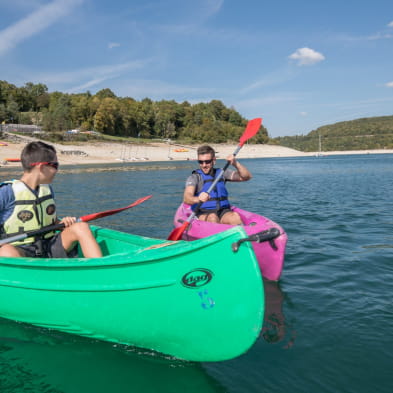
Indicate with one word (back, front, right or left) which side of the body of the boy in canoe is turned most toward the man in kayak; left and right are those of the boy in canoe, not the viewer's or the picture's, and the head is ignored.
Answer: left

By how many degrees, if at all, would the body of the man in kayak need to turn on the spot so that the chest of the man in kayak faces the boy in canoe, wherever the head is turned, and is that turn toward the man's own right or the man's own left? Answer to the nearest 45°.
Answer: approximately 45° to the man's own right

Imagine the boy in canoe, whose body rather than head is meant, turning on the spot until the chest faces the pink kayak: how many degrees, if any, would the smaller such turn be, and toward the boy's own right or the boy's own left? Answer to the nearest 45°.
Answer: approximately 45° to the boy's own left

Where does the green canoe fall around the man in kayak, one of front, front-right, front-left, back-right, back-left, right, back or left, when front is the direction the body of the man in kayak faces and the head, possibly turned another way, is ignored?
front

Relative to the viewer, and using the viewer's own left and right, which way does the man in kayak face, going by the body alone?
facing the viewer

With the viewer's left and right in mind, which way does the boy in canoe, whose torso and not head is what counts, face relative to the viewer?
facing the viewer and to the right of the viewer

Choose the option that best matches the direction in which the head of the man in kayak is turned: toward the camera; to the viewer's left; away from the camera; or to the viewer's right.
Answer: toward the camera

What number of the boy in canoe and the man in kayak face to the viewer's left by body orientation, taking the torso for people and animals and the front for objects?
0
